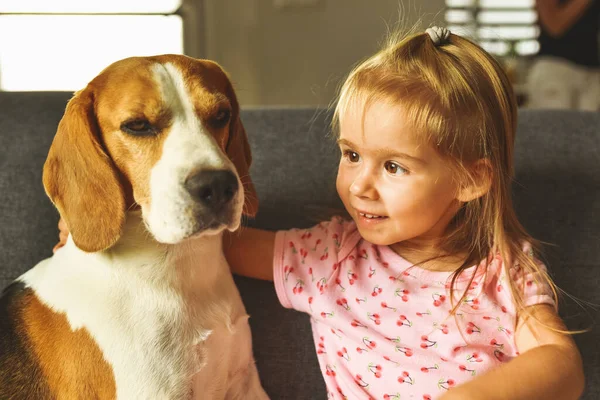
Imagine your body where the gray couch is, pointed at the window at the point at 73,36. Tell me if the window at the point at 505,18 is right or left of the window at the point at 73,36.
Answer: right

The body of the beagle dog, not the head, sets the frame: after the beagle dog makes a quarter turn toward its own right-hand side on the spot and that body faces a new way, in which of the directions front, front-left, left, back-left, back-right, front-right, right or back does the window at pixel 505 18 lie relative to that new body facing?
back

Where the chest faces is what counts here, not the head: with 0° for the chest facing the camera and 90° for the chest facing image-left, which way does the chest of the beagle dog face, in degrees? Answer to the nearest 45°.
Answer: approximately 315°

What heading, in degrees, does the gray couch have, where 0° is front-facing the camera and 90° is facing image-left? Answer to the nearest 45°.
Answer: approximately 0°

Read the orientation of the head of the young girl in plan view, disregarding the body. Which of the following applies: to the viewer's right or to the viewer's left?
to the viewer's left

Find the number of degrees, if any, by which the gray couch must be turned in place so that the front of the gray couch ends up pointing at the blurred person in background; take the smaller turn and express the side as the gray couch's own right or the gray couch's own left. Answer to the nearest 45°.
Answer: approximately 135° to the gray couch's own left

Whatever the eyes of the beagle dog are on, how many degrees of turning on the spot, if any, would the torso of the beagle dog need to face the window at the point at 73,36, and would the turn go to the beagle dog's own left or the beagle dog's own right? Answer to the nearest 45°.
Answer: approximately 135° to the beagle dog's own left

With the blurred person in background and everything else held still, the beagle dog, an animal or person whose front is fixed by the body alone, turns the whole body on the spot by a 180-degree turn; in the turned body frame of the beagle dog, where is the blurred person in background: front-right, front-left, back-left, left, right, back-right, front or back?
right
